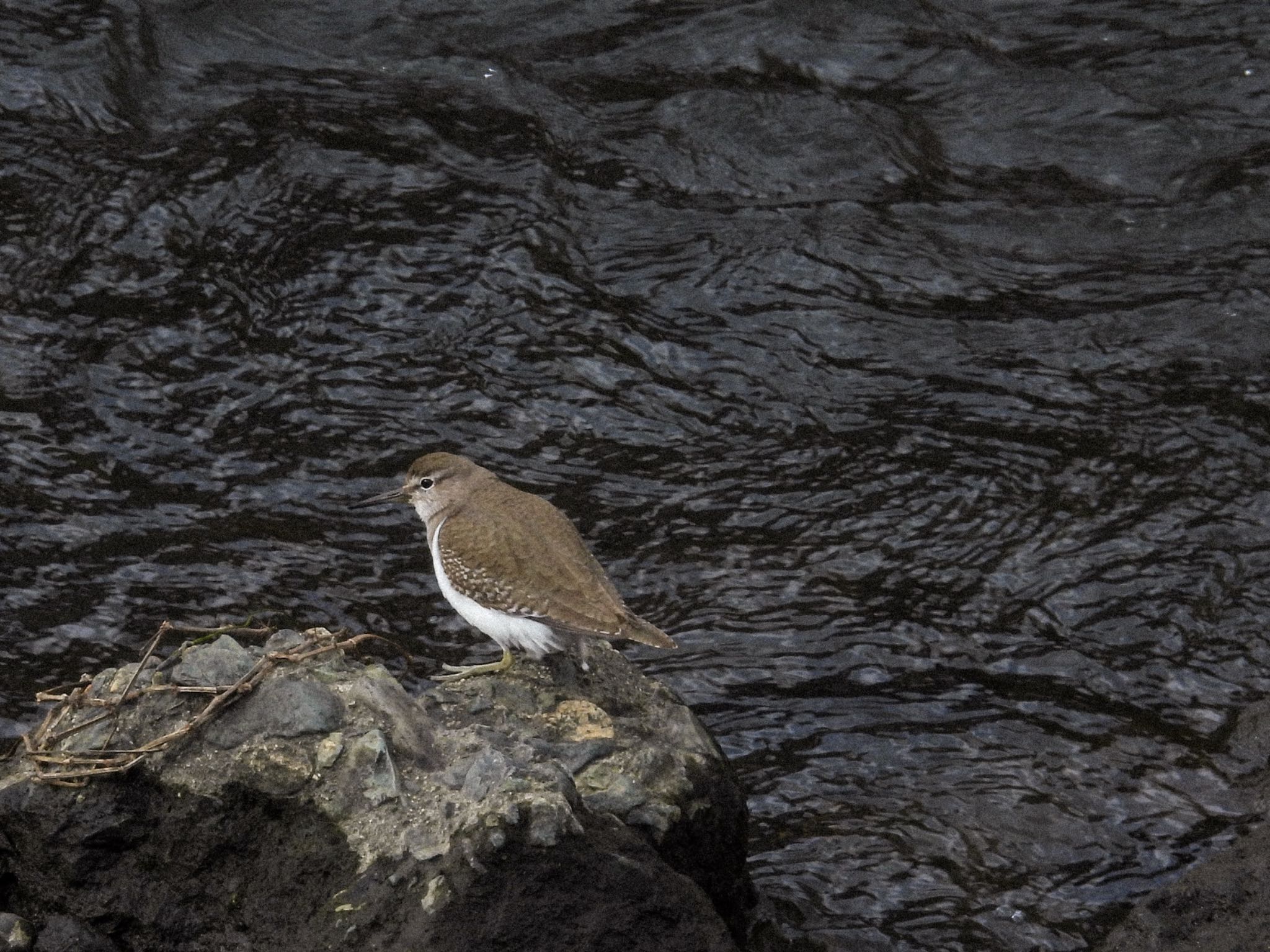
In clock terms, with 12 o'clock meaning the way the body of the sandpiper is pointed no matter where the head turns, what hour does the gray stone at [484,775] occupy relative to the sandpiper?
The gray stone is roughly at 9 o'clock from the sandpiper.

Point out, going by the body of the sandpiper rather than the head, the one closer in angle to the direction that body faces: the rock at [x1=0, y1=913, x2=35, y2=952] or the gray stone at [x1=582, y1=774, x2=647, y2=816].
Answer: the rock

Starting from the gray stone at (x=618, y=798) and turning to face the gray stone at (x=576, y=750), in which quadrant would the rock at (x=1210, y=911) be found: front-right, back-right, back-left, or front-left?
back-right

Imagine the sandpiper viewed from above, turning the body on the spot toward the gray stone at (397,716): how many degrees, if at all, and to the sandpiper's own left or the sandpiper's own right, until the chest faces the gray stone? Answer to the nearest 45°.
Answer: approximately 90° to the sandpiper's own left

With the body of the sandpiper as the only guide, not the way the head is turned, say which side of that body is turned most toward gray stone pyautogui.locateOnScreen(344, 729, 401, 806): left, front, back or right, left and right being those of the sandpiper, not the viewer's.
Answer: left

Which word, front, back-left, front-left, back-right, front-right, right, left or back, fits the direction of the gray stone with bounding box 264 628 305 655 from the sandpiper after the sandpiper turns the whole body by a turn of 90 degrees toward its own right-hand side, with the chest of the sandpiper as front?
back-left

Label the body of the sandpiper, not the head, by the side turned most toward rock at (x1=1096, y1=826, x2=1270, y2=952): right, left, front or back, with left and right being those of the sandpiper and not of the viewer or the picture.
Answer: back

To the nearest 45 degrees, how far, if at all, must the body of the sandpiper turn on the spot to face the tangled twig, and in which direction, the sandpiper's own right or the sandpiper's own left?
approximately 45° to the sandpiper's own left

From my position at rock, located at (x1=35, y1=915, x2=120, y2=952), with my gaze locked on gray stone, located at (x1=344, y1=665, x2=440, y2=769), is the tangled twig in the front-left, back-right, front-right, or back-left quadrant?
front-left

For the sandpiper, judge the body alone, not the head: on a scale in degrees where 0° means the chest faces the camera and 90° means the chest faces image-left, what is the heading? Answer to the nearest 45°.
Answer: approximately 90°

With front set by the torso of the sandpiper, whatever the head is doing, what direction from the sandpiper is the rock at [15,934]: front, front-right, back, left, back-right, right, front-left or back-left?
front-left
